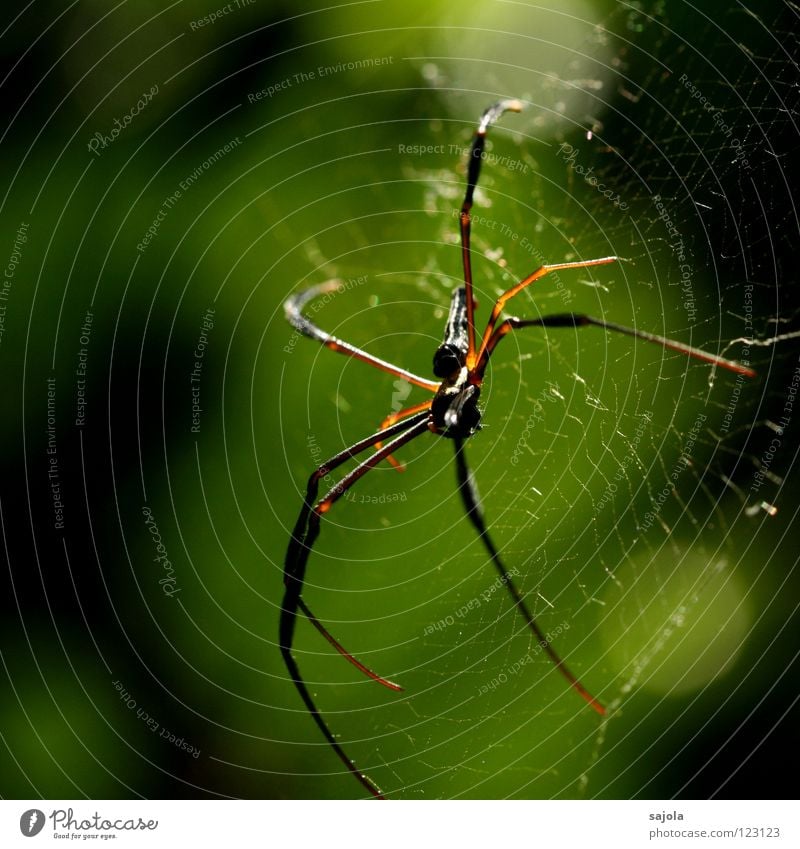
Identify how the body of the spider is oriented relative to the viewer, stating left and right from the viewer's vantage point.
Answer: facing the viewer
